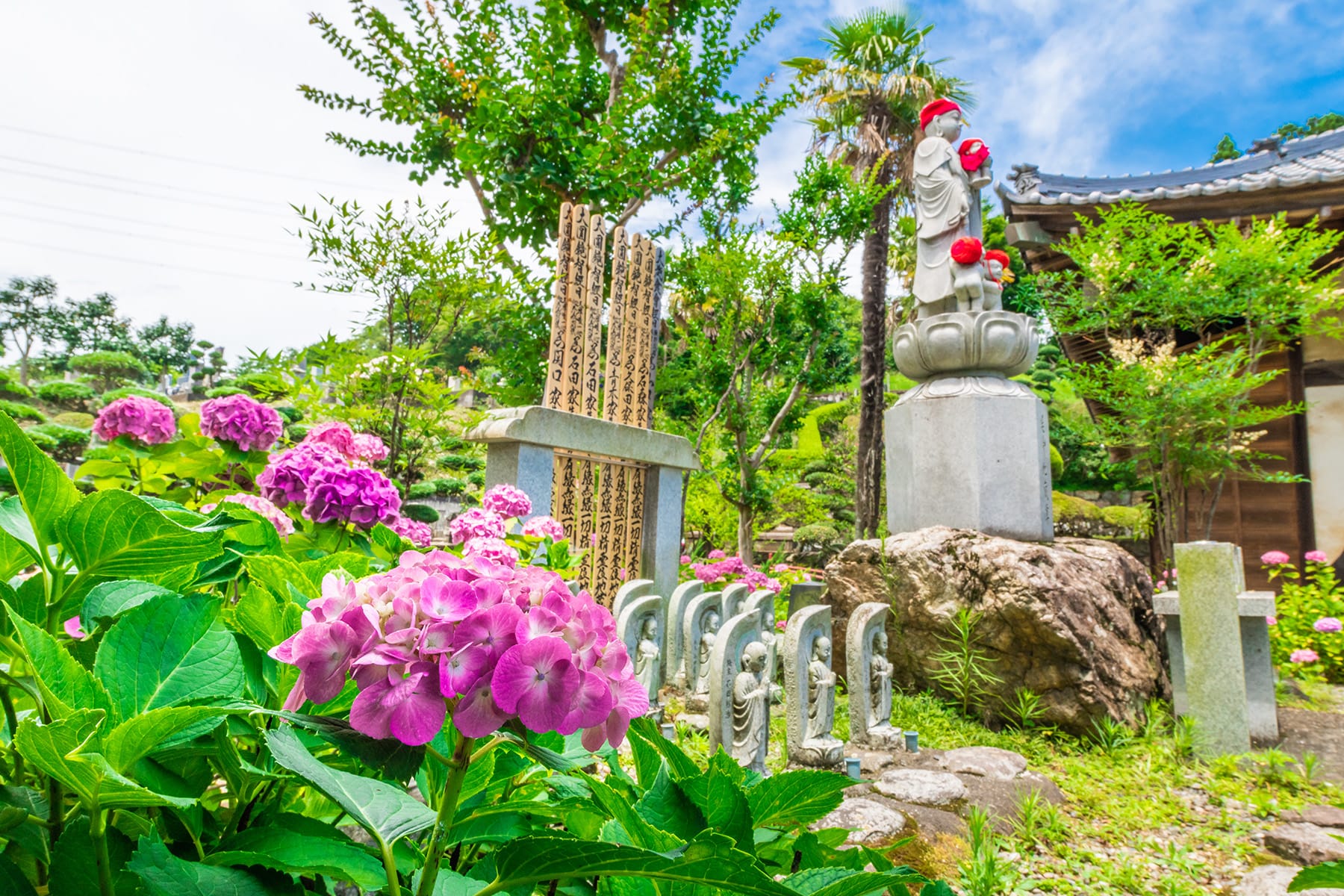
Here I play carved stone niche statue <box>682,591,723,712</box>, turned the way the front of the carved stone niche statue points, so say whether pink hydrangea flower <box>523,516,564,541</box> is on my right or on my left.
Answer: on my right

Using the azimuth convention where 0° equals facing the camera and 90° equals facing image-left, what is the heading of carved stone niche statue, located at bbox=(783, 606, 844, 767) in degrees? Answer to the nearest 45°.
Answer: approximately 315°

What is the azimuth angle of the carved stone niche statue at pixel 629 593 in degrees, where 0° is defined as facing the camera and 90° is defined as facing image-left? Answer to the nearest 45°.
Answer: approximately 315°

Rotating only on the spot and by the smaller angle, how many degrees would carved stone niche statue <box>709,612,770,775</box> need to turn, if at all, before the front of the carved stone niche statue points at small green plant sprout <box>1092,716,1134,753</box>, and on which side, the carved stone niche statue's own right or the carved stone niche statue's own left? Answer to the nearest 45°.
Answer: approximately 90° to the carved stone niche statue's own left

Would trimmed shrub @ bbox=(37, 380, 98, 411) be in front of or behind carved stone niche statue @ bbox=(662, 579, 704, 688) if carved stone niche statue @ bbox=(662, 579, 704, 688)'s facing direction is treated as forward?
behind

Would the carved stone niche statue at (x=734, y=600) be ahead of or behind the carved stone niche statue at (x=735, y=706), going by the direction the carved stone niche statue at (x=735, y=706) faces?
behind

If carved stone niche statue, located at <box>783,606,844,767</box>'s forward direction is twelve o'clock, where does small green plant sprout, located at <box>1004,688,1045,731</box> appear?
The small green plant sprout is roughly at 9 o'clock from the carved stone niche statue.

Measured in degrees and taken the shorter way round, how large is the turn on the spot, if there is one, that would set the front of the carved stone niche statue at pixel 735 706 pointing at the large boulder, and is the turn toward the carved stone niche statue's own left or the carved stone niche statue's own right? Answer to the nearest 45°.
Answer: approximately 90° to the carved stone niche statue's own left

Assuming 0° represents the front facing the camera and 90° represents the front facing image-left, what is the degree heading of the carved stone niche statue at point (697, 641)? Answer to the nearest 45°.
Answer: approximately 315°

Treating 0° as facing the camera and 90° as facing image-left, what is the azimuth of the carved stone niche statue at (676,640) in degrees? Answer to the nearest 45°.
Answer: approximately 315°

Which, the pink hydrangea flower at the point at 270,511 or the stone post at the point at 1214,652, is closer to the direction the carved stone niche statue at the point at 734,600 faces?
the stone post
